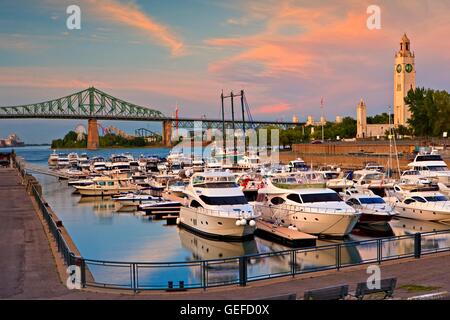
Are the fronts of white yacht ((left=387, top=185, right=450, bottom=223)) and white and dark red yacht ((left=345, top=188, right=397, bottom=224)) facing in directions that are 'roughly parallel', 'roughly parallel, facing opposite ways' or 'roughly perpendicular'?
roughly parallel

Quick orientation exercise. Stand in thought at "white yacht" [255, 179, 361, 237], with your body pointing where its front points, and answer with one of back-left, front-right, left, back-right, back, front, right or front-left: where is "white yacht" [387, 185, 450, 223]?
left

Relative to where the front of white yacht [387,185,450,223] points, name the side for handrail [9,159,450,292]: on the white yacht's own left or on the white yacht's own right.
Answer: on the white yacht's own right

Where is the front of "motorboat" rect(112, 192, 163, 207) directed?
to the viewer's left

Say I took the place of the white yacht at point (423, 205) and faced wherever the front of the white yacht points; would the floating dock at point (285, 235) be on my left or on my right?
on my right

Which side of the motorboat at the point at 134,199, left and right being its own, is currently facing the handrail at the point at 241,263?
left

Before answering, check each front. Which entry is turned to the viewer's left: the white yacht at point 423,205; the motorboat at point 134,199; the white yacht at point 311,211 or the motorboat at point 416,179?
the motorboat at point 134,199

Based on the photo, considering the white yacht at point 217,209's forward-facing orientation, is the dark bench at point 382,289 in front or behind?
in front

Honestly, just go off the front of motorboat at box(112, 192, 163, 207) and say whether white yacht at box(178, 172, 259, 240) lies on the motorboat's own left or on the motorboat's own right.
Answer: on the motorboat's own left

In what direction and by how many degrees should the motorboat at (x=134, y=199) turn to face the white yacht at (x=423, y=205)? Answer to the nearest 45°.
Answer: approximately 135° to its left

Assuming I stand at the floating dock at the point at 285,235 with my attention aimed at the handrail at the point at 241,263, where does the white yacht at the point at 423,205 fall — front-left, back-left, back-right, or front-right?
back-left

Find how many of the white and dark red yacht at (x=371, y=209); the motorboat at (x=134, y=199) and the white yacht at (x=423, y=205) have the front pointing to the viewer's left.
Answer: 1

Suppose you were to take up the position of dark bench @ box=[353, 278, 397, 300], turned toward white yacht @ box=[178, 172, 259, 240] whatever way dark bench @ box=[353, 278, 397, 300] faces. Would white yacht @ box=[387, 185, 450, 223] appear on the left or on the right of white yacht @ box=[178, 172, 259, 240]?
right

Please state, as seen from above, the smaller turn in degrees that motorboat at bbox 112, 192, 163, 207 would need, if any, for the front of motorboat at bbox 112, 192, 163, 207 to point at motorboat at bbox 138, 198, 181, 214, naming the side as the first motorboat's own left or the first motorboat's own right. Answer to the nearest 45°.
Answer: approximately 90° to the first motorboat's own left

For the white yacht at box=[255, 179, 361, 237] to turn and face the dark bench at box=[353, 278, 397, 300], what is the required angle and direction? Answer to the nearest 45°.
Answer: approximately 45° to its right

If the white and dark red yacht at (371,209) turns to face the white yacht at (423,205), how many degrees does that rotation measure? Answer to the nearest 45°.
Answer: approximately 90° to its left
